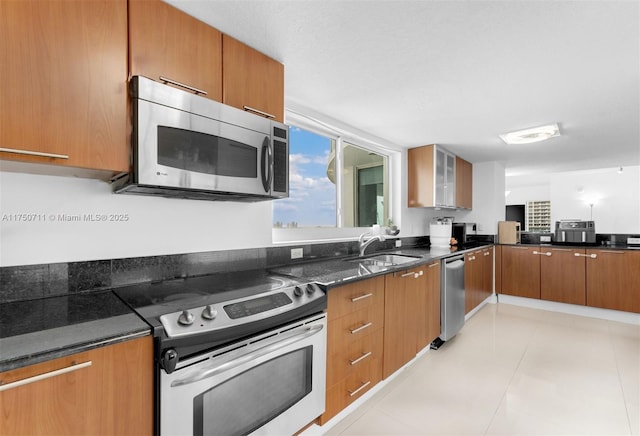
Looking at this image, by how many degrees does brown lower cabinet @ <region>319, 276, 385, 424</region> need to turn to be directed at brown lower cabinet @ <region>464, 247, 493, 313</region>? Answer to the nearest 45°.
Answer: approximately 90° to its left

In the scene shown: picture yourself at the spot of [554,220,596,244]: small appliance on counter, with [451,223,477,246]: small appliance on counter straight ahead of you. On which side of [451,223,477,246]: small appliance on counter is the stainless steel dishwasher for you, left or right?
left

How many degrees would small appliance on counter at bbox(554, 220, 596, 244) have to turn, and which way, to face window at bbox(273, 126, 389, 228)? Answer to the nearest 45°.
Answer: approximately 45° to its right

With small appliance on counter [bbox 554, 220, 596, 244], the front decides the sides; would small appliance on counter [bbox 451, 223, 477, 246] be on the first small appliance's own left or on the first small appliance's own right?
on the first small appliance's own right

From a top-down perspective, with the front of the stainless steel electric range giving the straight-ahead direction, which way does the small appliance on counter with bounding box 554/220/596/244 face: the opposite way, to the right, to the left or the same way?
to the right

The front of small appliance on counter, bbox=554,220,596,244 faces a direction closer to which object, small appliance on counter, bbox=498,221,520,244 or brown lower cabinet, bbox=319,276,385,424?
the brown lower cabinet

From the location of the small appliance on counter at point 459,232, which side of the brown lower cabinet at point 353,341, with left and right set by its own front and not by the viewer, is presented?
left

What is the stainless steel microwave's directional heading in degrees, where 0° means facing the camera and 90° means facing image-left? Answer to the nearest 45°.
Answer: approximately 315°

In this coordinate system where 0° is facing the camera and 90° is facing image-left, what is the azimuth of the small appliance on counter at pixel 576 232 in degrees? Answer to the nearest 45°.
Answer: approximately 0°

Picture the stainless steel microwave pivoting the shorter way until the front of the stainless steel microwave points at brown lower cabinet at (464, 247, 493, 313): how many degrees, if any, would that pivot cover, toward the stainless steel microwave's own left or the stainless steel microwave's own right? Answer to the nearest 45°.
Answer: approximately 90° to the stainless steel microwave's own left

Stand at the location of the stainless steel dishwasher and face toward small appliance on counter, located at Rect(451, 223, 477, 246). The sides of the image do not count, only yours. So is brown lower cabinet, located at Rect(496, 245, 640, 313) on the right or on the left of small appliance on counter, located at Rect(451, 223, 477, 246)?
right

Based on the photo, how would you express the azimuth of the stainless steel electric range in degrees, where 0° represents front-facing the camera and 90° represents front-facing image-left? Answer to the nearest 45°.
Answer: approximately 315°

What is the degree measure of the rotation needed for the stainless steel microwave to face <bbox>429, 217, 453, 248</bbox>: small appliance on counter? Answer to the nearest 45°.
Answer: approximately 90° to its left

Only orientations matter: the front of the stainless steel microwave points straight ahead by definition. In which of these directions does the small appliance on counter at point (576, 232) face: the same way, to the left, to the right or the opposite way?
to the right
